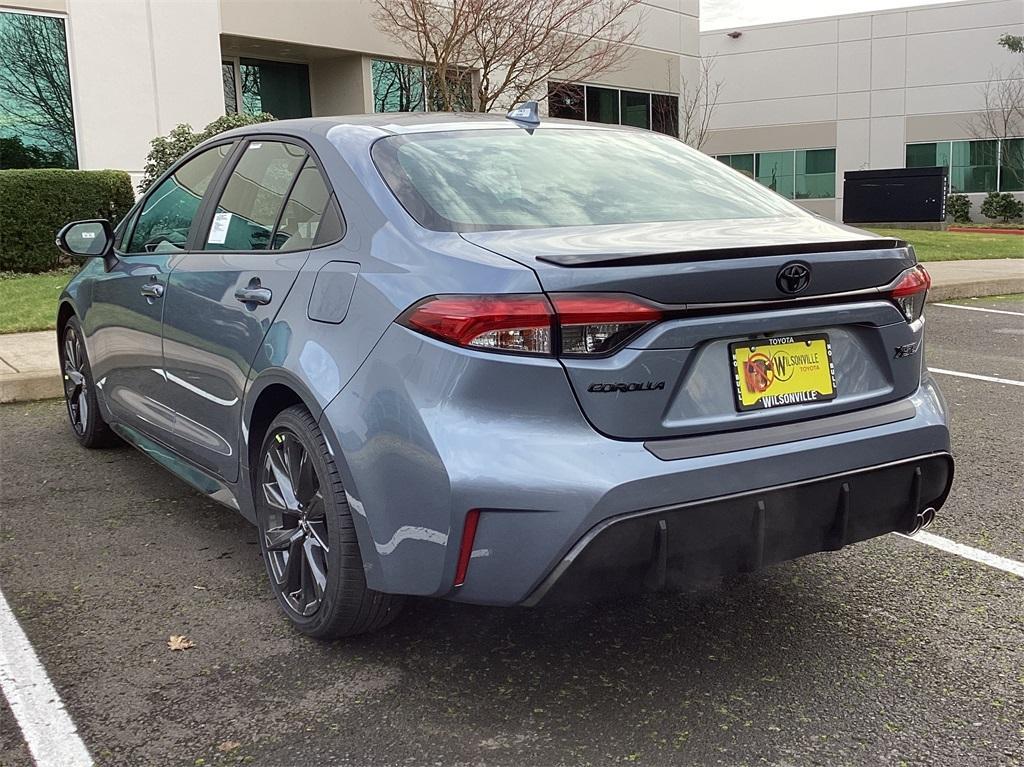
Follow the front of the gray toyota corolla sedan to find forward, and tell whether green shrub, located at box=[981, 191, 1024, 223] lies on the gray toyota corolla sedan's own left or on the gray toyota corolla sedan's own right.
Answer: on the gray toyota corolla sedan's own right

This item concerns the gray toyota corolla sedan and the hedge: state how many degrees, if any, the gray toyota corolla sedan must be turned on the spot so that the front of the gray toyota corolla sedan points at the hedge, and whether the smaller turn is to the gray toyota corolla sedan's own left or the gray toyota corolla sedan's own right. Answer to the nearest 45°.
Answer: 0° — it already faces it

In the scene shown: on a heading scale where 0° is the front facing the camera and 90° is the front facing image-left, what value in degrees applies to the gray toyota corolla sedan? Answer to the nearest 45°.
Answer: approximately 135°

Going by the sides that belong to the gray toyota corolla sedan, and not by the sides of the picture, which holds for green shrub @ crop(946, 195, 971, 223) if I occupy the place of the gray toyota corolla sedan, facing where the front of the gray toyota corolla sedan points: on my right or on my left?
on my right

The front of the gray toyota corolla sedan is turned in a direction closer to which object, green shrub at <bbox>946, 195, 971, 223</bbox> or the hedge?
the hedge

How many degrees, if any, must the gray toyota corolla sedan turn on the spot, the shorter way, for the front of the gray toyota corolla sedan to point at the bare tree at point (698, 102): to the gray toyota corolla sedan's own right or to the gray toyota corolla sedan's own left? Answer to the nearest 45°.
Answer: approximately 45° to the gray toyota corolla sedan's own right

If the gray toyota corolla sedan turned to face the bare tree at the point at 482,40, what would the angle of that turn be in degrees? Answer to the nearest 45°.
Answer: approximately 45° to its right

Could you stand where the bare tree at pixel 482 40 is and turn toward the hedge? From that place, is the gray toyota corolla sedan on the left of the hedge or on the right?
left
